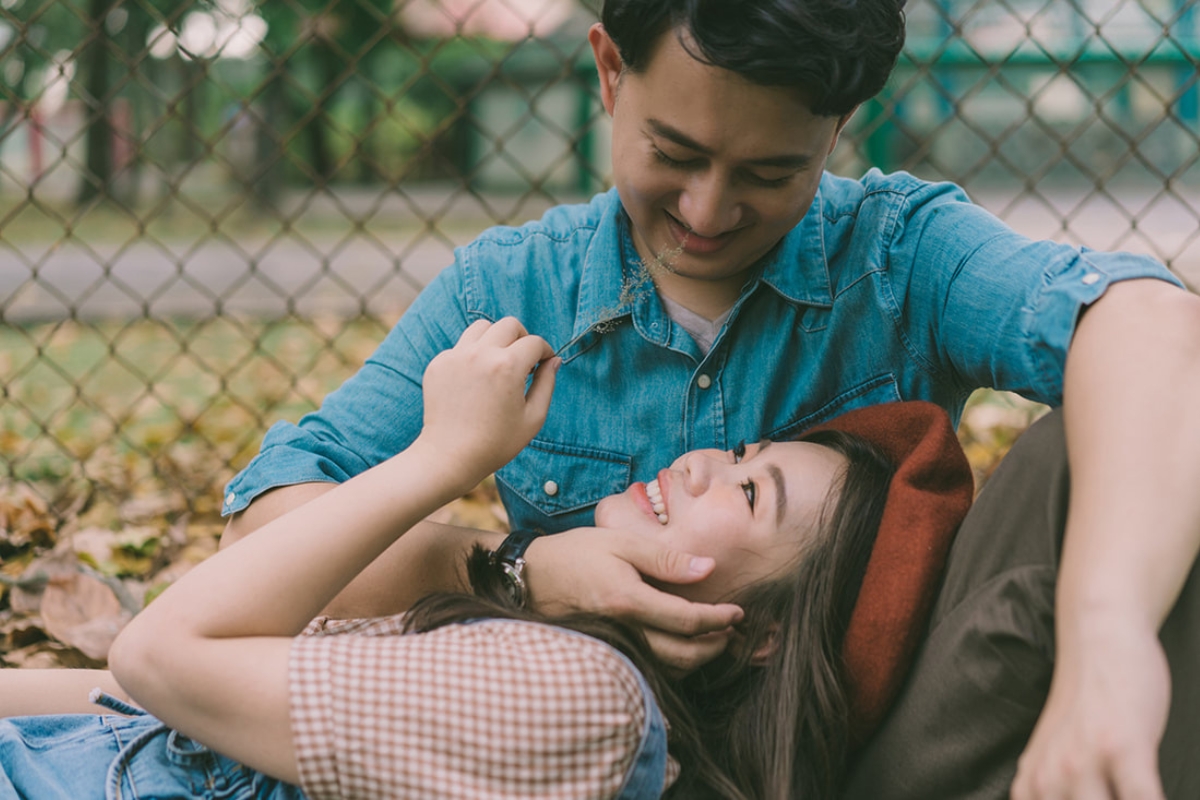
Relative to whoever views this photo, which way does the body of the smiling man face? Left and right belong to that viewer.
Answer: facing the viewer

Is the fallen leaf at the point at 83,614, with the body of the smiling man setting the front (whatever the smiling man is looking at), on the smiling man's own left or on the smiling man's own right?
on the smiling man's own right

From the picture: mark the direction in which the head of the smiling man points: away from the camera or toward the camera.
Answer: toward the camera
